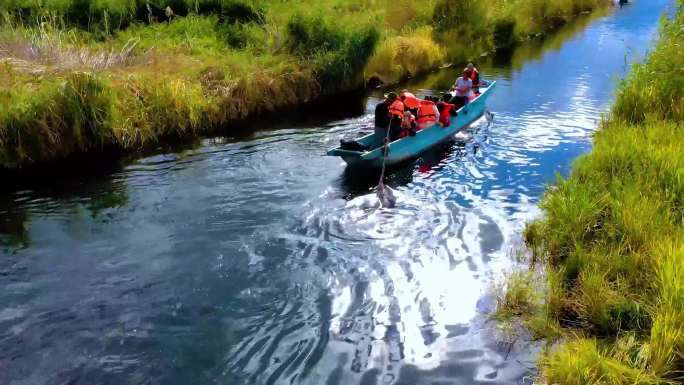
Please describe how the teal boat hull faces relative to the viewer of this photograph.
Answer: facing away from the viewer and to the right of the viewer
